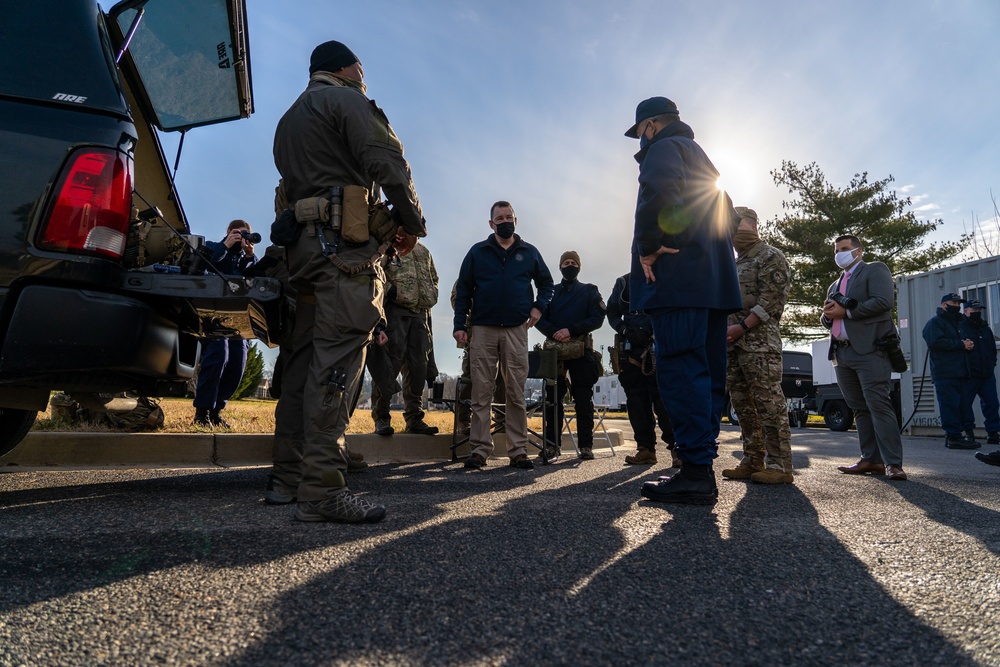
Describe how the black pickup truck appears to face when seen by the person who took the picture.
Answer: facing away from the viewer and to the left of the viewer

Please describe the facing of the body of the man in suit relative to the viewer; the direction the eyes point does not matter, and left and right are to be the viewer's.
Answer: facing the viewer and to the left of the viewer

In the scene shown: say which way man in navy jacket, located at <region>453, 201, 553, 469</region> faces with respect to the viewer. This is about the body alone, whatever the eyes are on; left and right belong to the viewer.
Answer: facing the viewer

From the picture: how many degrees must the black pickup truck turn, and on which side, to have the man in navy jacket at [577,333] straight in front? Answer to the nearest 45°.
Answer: approximately 90° to its right

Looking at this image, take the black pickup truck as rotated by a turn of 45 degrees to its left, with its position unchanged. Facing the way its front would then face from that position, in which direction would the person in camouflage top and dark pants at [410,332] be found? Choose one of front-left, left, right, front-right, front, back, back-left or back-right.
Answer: back-right

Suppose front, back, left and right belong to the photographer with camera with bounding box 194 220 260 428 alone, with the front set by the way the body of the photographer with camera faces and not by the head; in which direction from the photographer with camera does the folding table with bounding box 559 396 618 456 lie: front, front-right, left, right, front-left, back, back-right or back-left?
front-left

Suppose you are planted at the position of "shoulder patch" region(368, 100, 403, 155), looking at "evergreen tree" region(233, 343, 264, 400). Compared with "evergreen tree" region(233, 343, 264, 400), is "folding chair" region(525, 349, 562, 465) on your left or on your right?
right

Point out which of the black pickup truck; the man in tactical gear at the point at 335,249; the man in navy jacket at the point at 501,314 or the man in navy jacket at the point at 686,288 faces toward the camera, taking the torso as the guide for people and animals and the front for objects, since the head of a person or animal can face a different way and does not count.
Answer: the man in navy jacket at the point at 501,314

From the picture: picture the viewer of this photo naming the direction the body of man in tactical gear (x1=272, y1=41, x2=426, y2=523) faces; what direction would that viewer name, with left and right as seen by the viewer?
facing away from the viewer and to the right of the viewer

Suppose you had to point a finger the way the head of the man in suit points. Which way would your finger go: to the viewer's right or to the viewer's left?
to the viewer's left

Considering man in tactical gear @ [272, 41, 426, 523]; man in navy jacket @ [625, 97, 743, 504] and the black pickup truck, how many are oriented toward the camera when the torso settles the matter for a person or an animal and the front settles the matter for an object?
0

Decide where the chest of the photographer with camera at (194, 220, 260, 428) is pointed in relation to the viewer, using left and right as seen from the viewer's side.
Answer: facing the viewer and to the right of the viewer
